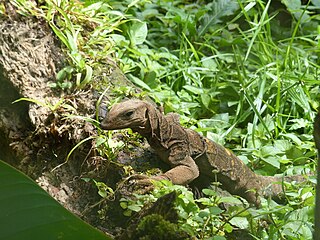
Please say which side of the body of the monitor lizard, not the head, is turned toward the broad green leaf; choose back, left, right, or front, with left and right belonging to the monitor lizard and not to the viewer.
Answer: left

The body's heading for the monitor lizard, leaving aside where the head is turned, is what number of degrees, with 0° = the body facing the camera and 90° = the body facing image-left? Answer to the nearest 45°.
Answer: approximately 90°
